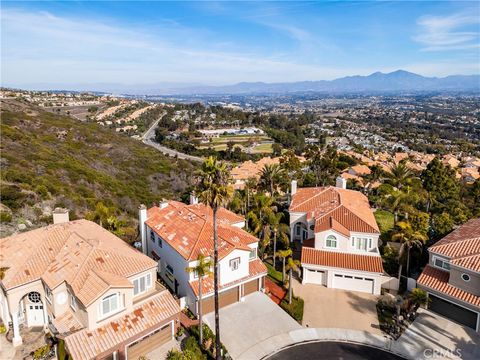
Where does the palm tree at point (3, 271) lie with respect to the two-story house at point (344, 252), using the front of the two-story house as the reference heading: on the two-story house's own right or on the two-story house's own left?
on the two-story house's own right

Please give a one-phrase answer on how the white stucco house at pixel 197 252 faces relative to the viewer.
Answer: facing the viewer and to the right of the viewer

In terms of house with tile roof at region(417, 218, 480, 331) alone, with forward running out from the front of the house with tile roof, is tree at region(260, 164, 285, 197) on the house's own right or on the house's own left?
on the house's own right

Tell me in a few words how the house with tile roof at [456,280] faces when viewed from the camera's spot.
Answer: facing the viewer and to the left of the viewer

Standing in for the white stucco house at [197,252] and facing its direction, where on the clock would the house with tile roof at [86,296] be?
The house with tile roof is roughly at 3 o'clock from the white stucco house.

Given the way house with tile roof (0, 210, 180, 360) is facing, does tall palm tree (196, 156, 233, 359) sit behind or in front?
in front

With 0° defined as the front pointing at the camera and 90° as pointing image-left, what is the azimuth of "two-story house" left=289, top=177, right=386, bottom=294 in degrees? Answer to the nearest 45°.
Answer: approximately 0°

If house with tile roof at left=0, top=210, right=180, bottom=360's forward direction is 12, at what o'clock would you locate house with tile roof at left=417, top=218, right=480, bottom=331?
house with tile roof at left=417, top=218, right=480, bottom=331 is roughly at 11 o'clock from house with tile roof at left=0, top=210, right=180, bottom=360.

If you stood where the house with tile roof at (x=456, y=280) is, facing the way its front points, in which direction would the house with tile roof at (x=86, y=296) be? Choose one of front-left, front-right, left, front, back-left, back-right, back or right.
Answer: front

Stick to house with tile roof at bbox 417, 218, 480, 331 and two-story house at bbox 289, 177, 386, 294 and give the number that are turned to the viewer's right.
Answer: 0

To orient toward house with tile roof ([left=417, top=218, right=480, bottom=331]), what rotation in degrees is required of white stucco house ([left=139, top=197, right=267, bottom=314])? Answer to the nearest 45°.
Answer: approximately 45° to its left
